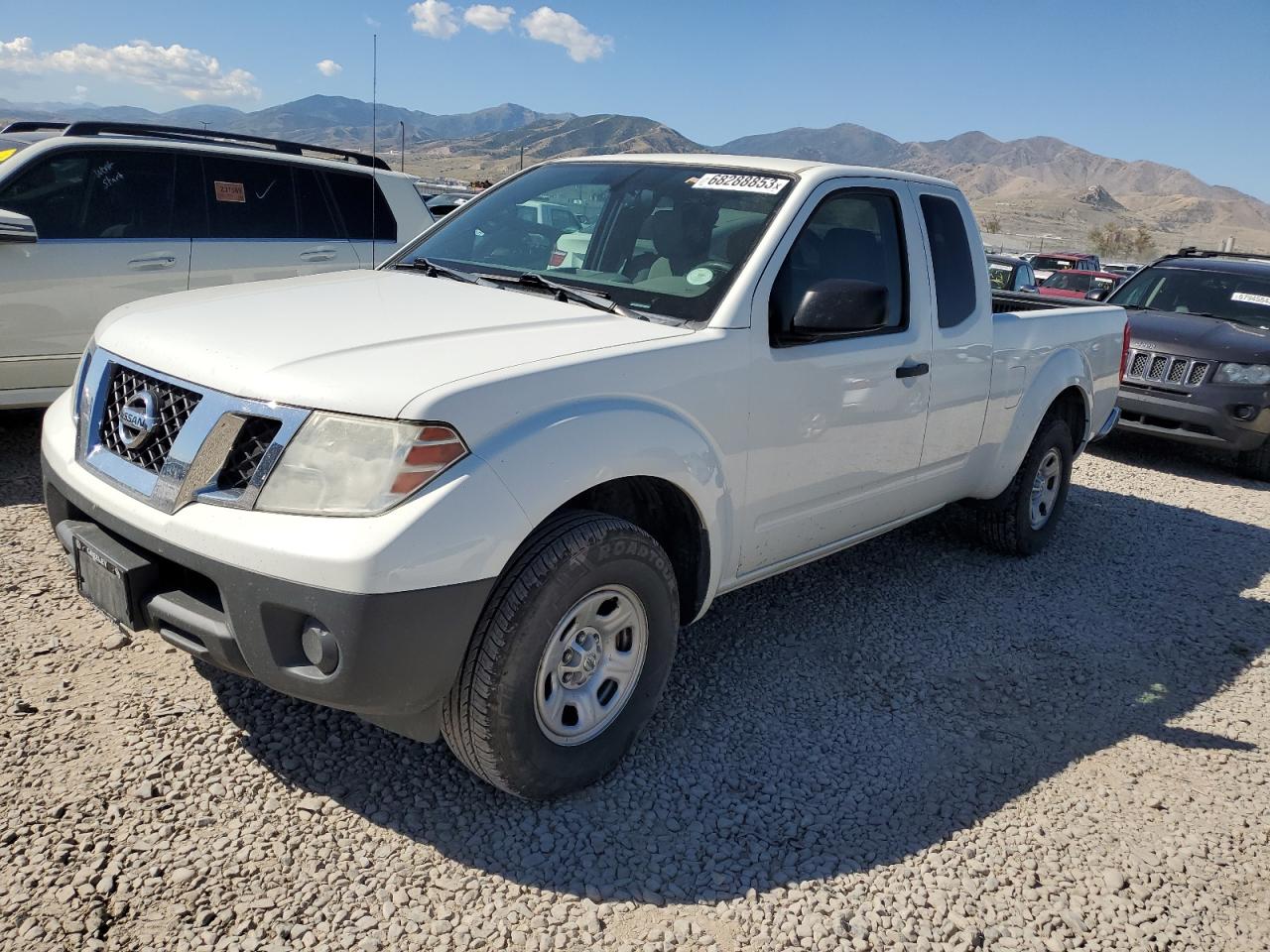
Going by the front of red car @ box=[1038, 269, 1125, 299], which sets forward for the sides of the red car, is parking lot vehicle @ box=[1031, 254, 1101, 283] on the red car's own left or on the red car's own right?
on the red car's own right

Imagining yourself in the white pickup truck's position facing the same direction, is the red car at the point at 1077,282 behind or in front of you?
behind

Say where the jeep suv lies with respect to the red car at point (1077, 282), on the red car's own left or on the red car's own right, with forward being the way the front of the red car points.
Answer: on the red car's own left

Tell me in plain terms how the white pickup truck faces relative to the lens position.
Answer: facing the viewer and to the left of the viewer

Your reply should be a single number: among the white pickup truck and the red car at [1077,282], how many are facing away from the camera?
0

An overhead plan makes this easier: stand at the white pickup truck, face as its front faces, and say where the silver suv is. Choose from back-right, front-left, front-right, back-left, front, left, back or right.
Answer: right

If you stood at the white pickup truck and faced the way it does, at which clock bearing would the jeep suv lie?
The jeep suv is roughly at 6 o'clock from the white pickup truck.

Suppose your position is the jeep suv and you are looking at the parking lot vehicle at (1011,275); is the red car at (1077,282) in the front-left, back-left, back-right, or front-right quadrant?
front-right

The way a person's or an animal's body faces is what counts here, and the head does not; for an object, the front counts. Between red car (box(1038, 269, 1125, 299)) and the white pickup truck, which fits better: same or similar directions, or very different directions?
same or similar directions
